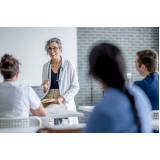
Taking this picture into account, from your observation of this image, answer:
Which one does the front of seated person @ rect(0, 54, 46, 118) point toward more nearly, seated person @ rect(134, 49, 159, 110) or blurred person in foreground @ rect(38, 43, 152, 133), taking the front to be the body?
the seated person

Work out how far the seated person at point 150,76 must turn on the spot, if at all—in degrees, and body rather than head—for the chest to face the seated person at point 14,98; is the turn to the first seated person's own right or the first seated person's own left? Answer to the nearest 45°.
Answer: approximately 90° to the first seated person's own left

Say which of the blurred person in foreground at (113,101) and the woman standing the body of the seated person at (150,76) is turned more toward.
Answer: the woman standing

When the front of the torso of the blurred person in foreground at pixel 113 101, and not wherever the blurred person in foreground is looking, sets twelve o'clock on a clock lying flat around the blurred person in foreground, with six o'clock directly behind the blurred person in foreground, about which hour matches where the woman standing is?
The woman standing is roughly at 1 o'clock from the blurred person in foreground.

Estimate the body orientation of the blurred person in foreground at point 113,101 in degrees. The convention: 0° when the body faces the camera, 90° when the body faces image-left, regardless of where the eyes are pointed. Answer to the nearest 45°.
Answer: approximately 135°

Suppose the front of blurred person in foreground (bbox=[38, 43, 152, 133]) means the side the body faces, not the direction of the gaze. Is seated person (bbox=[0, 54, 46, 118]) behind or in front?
in front

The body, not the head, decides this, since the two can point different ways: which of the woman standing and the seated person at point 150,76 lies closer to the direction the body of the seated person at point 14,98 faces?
the woman standing

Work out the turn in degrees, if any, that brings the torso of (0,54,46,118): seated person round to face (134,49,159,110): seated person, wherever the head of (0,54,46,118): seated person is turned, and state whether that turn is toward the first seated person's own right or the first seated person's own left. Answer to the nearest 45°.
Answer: approximately 90° to the first seated person's own right

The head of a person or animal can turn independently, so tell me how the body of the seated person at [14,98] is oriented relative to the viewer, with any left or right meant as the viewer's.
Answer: facing away from the viewer

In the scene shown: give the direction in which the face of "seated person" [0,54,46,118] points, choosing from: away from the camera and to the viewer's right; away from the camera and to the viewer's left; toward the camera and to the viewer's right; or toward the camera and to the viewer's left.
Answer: away from the camera and to the viewer's right

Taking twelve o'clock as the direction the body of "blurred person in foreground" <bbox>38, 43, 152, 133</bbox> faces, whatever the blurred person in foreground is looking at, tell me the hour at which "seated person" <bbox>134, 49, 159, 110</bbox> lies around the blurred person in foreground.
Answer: The seated person is roughly at 2 o'clock from the blurred person in foreground.

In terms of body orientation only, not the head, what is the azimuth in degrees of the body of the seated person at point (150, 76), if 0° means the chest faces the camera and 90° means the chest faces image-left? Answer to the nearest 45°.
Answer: approximately 135°

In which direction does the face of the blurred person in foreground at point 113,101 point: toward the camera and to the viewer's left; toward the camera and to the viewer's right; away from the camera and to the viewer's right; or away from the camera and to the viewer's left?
away from the camera and to the viewer's left
